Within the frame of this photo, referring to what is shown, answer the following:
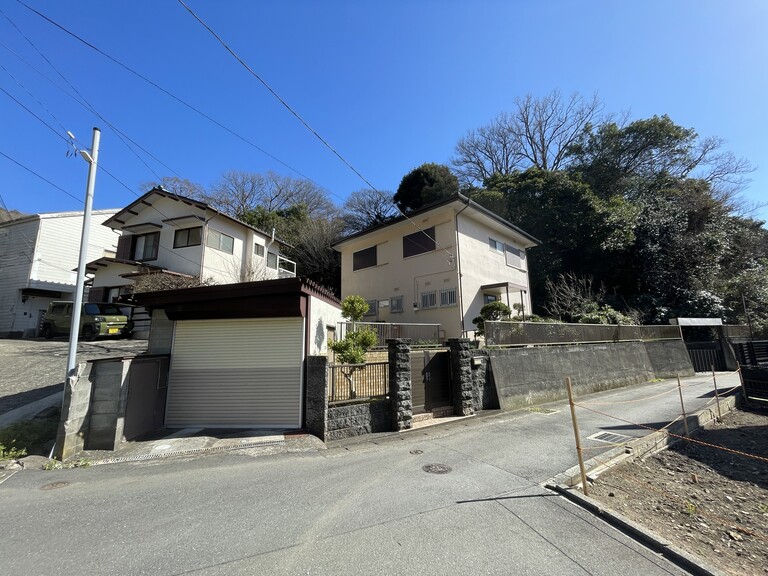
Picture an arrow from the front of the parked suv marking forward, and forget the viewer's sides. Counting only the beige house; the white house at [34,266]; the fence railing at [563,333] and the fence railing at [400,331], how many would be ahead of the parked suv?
3

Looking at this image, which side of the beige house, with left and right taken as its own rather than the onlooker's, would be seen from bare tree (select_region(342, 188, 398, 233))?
back

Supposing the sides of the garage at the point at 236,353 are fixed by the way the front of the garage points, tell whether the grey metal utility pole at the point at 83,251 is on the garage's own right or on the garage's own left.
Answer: on the garage's own right

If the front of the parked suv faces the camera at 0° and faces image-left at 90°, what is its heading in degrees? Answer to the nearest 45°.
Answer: approximately 315°

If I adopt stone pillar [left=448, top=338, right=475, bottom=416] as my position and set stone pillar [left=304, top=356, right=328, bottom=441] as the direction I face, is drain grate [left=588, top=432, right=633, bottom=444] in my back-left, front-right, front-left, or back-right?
back-left

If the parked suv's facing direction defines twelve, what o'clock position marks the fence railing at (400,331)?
The fence railing is roughly at 12 o'clock from the parked suv.

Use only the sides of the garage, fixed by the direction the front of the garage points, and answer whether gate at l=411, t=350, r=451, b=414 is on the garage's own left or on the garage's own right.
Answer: on the garage's own left

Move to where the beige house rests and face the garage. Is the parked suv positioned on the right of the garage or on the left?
right

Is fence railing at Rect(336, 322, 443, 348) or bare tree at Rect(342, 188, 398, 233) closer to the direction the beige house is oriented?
the fence railing

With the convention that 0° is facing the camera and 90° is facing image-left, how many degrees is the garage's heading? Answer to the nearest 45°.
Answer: approximately 0°

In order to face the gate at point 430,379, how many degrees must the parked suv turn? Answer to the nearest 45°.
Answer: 0° — it already faces it
